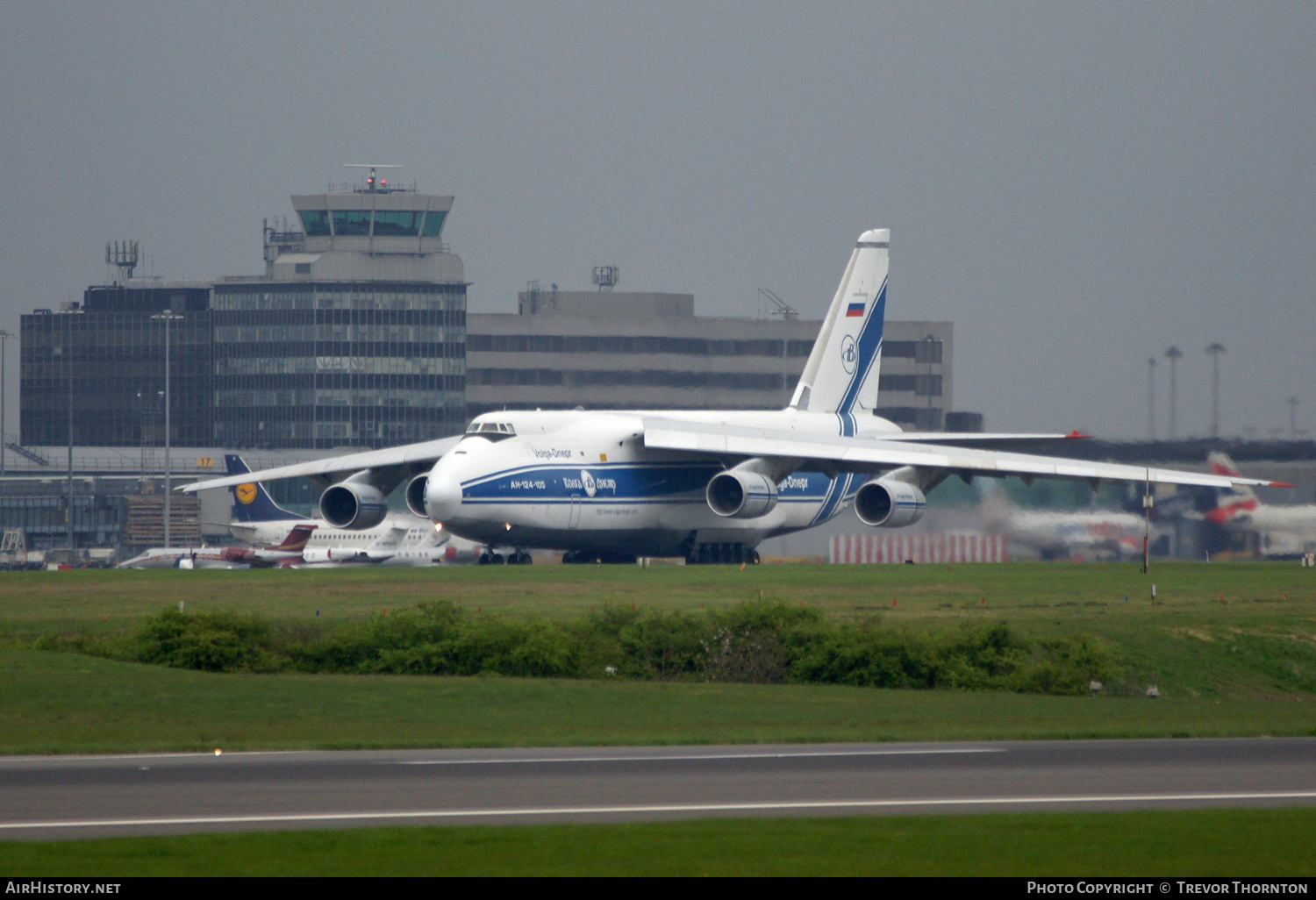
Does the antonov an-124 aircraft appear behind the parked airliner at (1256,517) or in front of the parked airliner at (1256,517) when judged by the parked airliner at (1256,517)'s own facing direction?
behind

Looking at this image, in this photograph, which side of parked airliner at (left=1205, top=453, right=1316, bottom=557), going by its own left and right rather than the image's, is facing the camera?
right

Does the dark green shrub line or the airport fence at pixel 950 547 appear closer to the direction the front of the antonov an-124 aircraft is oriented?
the dark green shrub line

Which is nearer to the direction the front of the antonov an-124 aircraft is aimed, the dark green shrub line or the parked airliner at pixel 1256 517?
the dark green shrub line

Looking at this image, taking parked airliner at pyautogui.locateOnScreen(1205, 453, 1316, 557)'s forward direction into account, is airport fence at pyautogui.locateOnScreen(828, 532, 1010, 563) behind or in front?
behind

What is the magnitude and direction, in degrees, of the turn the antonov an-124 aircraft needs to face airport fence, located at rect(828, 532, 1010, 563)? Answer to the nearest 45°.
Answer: approximately 135° to its left

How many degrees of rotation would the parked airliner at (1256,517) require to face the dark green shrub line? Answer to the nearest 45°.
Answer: approximately 90° to its right

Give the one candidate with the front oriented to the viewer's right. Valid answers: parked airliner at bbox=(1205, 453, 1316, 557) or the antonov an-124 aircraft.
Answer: the parked airliner

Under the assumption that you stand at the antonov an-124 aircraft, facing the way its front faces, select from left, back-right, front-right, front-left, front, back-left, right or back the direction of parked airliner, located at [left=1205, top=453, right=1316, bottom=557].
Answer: back-left

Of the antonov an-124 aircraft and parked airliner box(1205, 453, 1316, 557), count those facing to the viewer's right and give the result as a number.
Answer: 1
